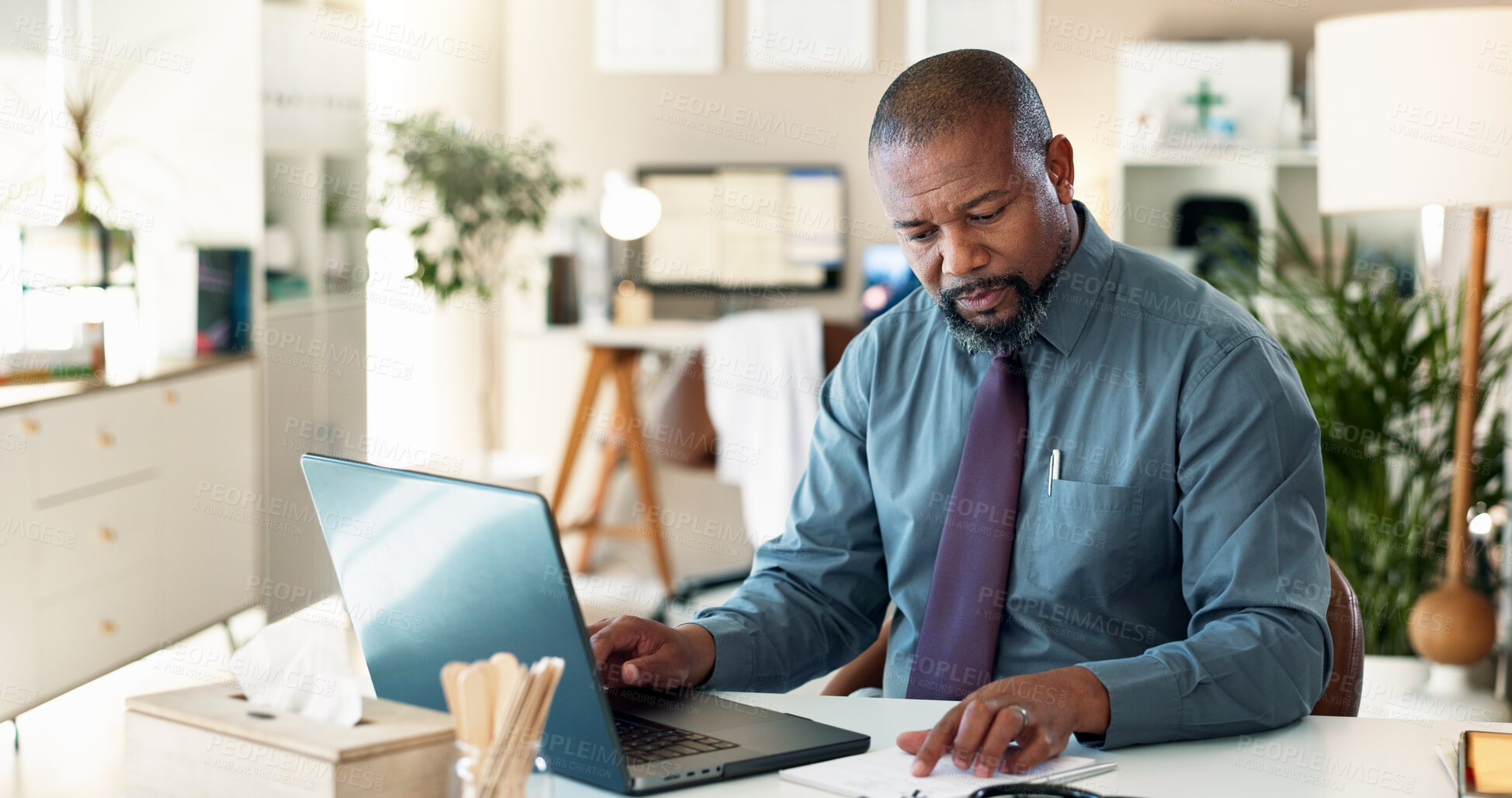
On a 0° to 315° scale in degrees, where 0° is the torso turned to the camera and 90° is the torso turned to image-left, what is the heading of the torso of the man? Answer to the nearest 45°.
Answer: approximately 45°

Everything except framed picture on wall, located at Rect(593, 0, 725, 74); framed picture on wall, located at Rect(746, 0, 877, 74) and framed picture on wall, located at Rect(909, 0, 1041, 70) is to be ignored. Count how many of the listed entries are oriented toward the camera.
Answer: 3

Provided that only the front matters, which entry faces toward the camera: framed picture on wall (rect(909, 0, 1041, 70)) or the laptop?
the framed picture on wall

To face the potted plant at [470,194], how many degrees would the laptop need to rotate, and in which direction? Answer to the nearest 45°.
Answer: approximately 45° to its left

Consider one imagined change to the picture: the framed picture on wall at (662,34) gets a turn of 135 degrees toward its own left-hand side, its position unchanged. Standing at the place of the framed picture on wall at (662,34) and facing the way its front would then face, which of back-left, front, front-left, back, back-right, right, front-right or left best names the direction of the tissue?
back-right

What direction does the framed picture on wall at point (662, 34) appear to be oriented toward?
toward the camera

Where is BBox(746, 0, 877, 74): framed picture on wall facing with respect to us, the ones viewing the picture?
facing the viewer

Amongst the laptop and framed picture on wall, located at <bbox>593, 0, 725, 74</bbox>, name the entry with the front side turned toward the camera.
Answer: the framed picture on wall

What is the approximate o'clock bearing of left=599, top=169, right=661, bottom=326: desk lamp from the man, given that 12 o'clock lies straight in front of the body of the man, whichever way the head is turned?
The desk lamp is roughly at 4 o'clock from the man.

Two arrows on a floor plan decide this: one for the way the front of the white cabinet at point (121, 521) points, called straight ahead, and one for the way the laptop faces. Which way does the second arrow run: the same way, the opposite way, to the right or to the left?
to the left

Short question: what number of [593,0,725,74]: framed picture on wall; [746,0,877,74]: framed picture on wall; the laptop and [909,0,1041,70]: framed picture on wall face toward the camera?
3

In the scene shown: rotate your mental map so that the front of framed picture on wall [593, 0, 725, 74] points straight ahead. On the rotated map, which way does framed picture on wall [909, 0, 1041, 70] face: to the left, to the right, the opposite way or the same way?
the same way

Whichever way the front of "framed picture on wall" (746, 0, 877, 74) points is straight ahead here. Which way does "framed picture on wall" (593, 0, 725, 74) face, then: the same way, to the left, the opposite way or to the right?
the same way

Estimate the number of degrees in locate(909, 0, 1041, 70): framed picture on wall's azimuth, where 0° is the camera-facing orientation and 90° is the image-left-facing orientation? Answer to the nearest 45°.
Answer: approximately 0°

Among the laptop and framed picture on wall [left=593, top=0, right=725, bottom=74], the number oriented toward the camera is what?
1

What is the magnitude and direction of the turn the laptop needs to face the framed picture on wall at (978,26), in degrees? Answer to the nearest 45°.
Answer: approximately 45° to its left

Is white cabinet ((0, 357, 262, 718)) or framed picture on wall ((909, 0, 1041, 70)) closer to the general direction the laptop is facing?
the framed picture on wall
